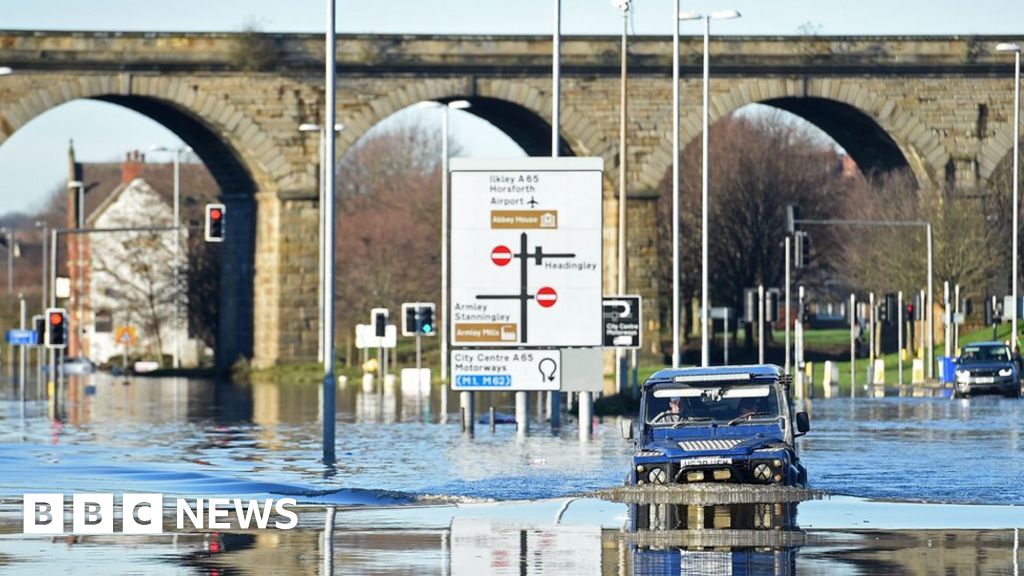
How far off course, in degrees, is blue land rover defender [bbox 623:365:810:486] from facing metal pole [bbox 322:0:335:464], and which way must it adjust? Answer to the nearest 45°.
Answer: approximately 135° to its right

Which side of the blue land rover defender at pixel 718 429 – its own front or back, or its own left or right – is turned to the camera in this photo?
front
